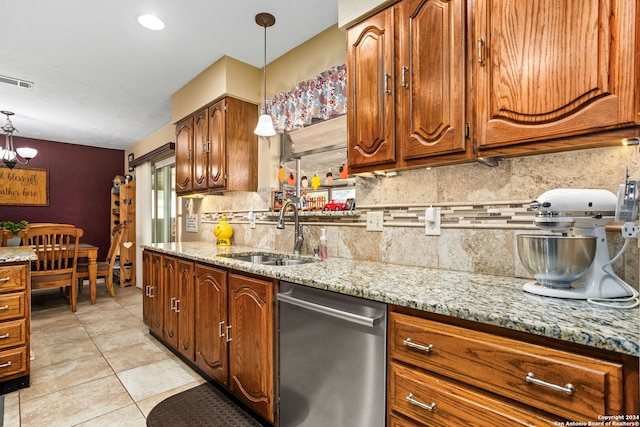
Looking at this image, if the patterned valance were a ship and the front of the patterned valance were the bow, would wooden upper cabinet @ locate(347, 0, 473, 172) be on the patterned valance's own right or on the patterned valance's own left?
on the patterned valance's own left

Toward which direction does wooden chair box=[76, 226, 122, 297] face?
to the viewer's left

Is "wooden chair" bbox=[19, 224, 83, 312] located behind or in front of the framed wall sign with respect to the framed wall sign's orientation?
in front

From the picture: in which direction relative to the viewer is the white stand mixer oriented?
to the viewer's left

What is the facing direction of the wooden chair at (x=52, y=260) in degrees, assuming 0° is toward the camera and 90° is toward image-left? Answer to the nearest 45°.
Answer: approximately 180°

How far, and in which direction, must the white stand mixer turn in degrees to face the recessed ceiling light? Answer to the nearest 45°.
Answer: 0° — it already faces it

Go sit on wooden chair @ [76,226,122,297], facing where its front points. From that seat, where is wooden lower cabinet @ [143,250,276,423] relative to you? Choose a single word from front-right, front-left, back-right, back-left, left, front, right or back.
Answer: left

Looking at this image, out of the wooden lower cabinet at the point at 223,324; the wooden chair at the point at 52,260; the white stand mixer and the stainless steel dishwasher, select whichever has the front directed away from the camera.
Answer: the wooden chair

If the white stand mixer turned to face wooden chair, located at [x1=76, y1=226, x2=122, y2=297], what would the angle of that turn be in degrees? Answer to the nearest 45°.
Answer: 0° — it already faces it

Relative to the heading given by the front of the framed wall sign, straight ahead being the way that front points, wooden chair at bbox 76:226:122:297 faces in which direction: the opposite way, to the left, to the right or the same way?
to the right

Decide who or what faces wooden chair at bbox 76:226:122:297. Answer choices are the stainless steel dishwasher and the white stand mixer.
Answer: the white stand mixer
